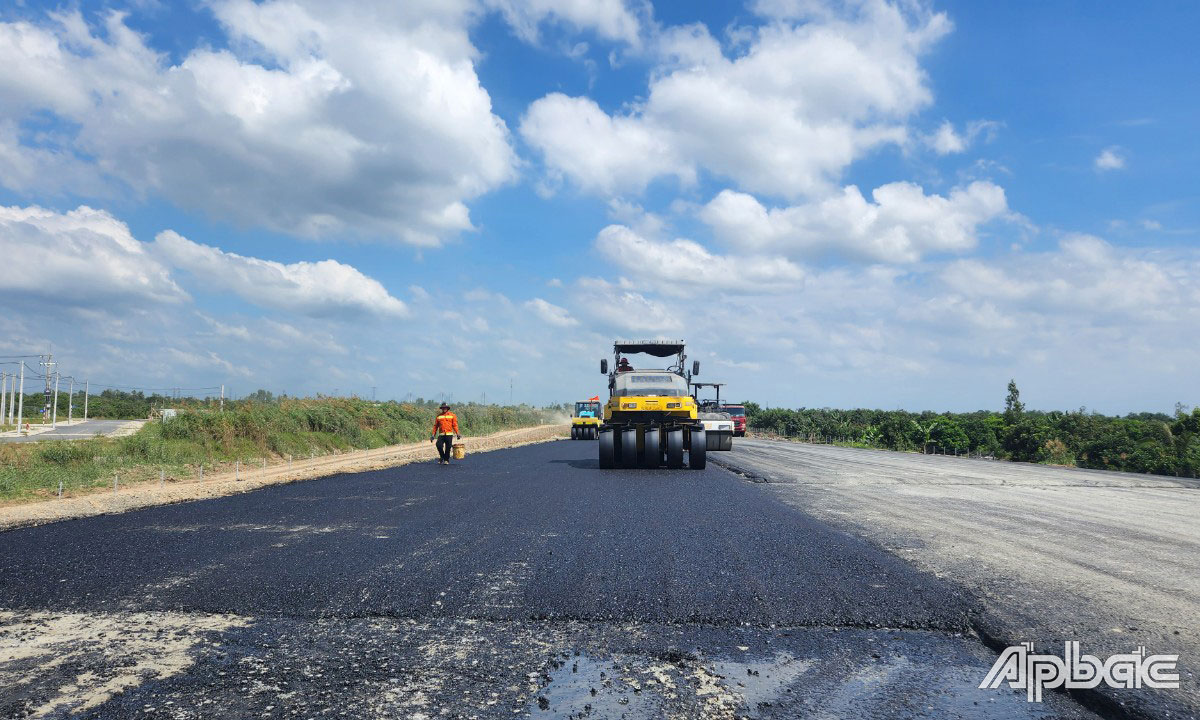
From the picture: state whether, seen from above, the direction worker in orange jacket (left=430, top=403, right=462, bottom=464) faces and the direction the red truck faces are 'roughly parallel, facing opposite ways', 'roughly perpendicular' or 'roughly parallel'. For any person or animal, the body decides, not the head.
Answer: roughly parallel

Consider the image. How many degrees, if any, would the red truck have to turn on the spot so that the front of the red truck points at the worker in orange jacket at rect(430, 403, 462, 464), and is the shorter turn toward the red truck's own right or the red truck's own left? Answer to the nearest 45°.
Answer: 0° — it already faces them

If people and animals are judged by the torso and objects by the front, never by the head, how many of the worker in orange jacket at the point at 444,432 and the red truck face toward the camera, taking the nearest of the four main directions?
2

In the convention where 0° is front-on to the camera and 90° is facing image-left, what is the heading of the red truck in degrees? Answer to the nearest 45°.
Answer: approximately 0°

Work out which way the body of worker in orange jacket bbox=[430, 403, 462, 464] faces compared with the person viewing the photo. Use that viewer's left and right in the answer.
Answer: facing the viewer

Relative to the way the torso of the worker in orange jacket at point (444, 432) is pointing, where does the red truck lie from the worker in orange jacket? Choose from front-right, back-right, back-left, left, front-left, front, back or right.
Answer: back-left
